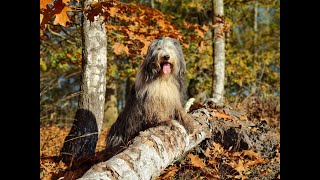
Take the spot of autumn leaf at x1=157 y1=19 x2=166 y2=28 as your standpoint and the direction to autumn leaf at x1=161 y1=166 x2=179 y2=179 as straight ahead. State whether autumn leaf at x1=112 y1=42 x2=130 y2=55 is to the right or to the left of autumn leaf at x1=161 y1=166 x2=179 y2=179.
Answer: right

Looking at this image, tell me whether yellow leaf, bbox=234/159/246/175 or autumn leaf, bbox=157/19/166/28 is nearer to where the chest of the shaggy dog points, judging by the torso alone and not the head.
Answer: the yellow leaf

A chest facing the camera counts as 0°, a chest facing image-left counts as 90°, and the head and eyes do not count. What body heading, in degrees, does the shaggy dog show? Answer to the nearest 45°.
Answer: approximately 315°

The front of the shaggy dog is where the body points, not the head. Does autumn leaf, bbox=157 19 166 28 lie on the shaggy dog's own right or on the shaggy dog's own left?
on the shaggy dog's own left

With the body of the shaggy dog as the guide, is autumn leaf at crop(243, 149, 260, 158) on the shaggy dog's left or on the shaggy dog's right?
on the shaggy dog's left

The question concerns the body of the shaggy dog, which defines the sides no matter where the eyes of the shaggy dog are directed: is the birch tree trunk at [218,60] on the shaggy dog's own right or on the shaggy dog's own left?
on the shaggy dog's own left
